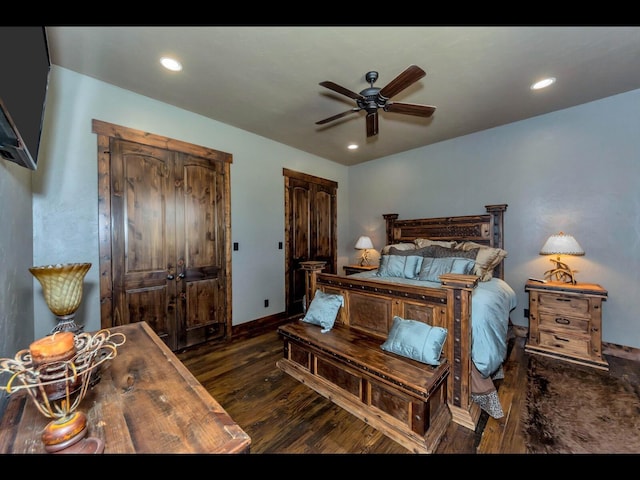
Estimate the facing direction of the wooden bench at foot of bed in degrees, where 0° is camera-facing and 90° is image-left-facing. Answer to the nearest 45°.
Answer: approximately 45°

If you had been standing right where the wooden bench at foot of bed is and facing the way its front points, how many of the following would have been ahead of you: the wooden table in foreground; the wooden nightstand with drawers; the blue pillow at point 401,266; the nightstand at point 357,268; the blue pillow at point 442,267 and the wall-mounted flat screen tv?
2

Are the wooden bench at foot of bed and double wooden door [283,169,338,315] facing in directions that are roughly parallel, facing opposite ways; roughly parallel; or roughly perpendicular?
roughly perpendicular

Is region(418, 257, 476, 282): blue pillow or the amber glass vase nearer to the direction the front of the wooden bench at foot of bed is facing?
the amber glass vase

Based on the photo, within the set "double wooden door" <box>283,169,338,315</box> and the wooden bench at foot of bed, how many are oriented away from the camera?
0

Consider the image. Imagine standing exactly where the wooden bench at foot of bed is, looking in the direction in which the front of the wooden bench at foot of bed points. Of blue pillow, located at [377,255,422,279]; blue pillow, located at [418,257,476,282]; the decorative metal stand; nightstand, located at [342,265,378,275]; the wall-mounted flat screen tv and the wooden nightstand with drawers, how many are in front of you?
2

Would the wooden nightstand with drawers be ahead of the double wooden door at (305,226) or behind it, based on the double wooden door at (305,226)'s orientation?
ahead

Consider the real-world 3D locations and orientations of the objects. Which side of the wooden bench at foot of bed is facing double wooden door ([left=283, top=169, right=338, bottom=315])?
right

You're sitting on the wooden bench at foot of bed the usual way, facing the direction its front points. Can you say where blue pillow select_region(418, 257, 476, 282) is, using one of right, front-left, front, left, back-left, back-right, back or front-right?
back

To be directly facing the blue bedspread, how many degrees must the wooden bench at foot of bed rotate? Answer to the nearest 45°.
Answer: approximately 135° to its left

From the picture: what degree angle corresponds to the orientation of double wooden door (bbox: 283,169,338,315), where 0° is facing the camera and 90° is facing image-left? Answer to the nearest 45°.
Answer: approximately 315°

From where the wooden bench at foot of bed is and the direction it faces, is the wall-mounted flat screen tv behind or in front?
in front

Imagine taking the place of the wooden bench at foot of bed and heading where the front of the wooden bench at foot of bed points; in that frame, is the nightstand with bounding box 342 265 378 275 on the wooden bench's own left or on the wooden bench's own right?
on the wooden bench's own right

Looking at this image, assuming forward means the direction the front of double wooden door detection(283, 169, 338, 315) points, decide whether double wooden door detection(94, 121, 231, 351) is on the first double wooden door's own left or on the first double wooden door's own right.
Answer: on the first double wooden door's own right
